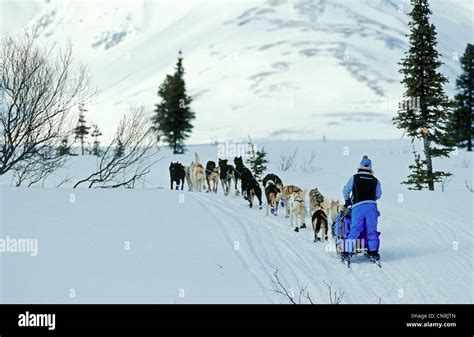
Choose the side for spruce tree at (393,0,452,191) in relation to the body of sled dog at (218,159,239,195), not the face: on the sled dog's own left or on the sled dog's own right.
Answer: on the sled dog's own right

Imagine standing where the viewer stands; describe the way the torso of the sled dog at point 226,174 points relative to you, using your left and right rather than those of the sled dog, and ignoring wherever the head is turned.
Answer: facing away from the viewer and to the left of the viewer

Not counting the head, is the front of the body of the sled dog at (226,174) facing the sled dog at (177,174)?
yes

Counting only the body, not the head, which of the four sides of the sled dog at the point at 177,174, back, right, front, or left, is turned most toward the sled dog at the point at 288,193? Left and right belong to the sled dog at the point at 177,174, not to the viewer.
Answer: back

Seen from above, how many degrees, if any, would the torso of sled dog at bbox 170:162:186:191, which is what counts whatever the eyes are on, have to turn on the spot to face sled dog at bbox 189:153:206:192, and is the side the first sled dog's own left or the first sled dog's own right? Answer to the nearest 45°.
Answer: approximately 180°

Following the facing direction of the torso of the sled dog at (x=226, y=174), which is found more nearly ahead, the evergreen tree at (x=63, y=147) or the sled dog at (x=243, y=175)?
the evergreen tree

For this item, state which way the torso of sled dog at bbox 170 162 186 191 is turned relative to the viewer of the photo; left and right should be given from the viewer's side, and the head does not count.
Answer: facing away from the viewer and to the left of the viewer

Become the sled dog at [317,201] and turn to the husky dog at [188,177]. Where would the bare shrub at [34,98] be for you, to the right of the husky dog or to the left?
left

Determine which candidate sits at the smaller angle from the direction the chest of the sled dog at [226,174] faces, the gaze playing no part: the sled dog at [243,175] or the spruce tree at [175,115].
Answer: the spruce tree

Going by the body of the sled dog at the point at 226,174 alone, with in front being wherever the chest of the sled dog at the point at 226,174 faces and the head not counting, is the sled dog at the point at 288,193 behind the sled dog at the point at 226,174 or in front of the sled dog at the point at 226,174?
behind

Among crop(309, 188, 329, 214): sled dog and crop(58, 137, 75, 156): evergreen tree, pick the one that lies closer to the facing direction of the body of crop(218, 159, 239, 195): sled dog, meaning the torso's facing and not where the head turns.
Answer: the evergreen tree
